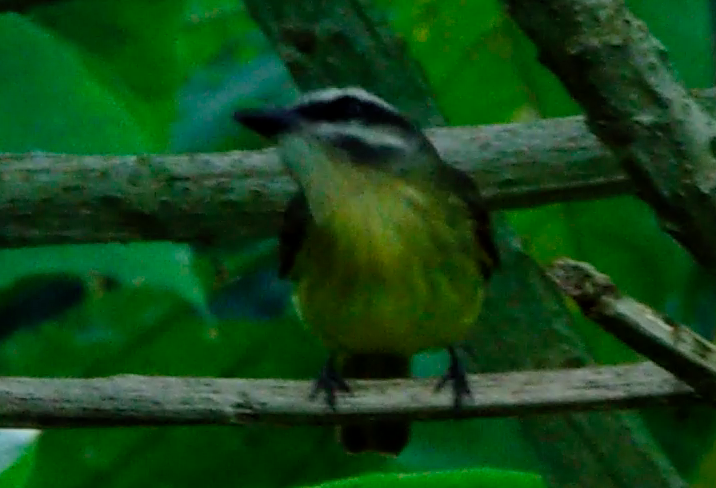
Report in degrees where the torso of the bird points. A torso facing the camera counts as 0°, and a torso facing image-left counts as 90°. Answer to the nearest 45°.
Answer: approximately 0°
